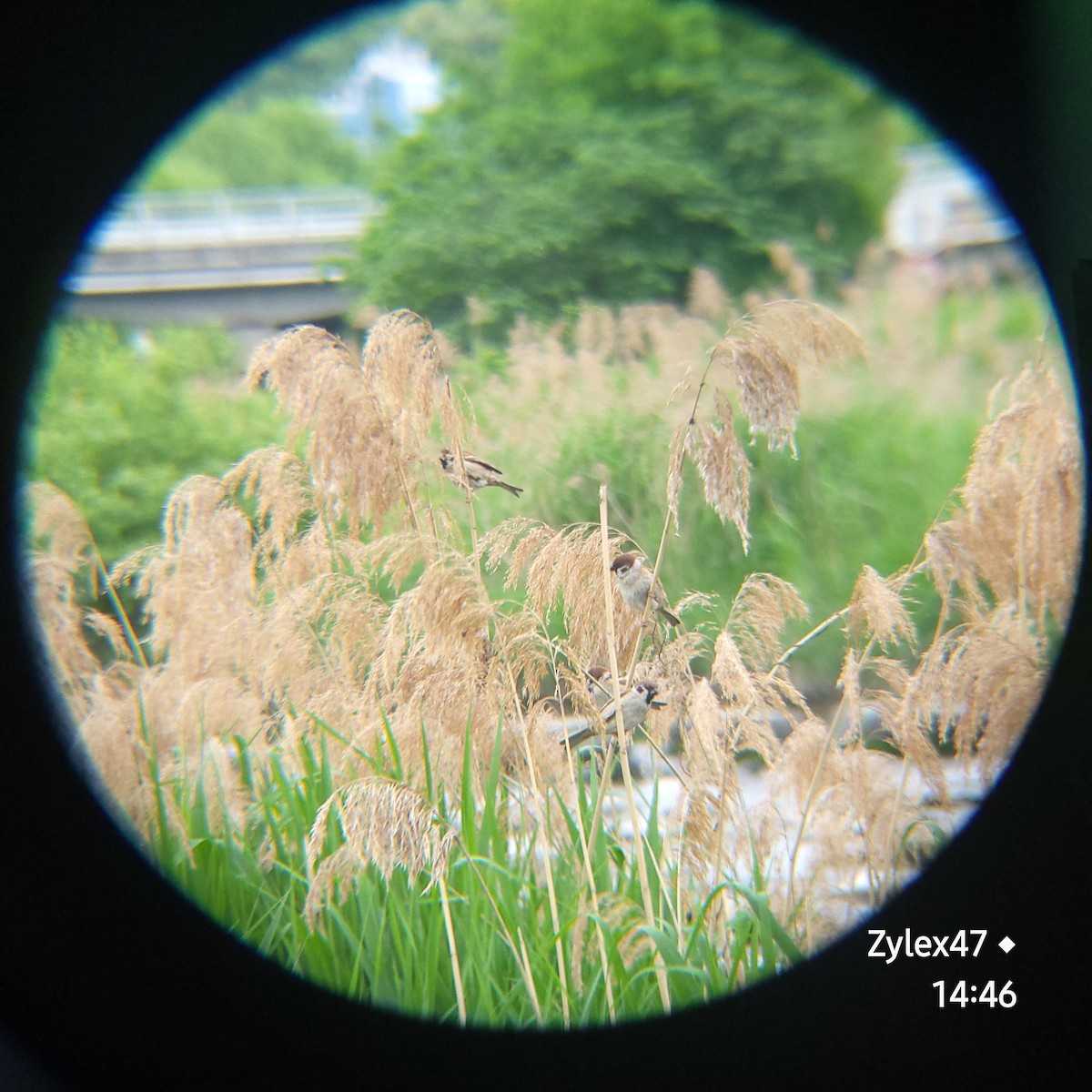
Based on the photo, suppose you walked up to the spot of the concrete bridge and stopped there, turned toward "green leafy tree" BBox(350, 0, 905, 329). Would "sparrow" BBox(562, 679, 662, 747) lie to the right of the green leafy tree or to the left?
right

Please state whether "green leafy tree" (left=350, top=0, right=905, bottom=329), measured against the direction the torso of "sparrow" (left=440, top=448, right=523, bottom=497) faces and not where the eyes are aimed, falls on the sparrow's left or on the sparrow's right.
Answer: on the sparrow's right

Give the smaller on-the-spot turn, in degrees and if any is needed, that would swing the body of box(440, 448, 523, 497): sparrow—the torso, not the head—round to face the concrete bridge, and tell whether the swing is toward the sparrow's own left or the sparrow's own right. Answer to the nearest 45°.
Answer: approximately 90° to the sparrow's own right

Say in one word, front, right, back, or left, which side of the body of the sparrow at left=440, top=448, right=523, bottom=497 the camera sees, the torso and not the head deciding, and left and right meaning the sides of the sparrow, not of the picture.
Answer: left
